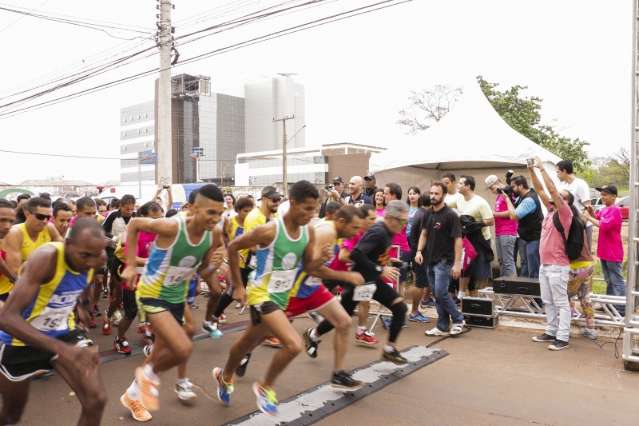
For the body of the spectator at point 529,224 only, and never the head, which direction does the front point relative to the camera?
to the viewer's left

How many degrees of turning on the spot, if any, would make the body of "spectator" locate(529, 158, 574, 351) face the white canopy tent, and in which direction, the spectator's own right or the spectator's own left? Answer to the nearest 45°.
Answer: approximately 90° to the spectator's own right

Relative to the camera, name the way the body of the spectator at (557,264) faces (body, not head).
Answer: to the viewer's left

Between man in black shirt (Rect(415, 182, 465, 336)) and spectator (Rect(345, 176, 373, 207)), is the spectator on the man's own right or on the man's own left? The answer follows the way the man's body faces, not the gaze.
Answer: on the man's own right

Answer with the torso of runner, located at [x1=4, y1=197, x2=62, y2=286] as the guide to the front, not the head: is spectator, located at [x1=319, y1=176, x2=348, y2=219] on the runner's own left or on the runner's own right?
on the runner's own left

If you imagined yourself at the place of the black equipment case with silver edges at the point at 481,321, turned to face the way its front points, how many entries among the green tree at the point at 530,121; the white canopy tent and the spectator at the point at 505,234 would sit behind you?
3

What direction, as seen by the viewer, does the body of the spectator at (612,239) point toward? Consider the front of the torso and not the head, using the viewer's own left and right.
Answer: facing to the left of the viewer
